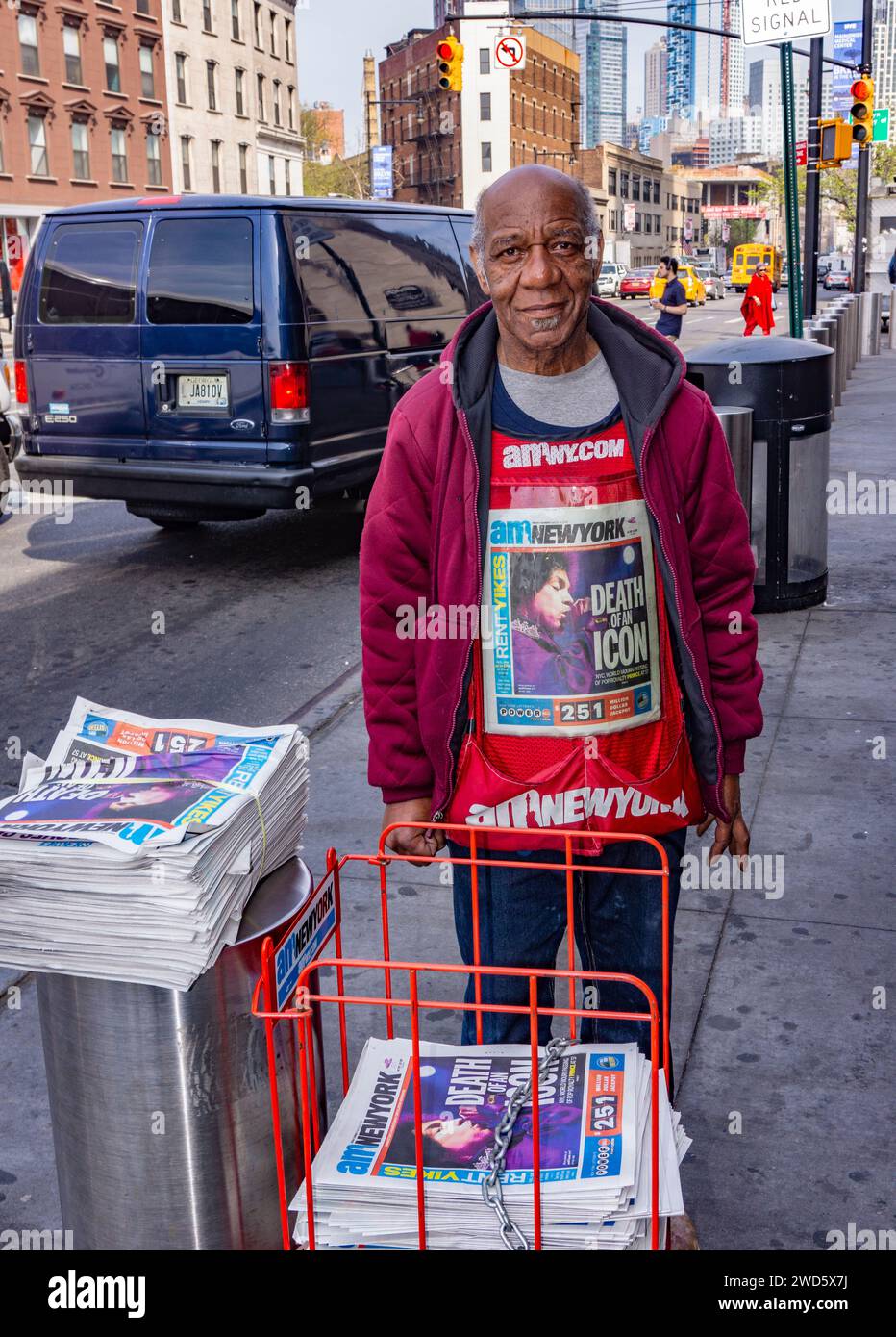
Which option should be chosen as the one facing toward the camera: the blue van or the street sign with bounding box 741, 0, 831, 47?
the street sign

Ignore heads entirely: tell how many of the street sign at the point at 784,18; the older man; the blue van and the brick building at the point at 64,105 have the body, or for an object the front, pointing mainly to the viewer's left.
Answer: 0

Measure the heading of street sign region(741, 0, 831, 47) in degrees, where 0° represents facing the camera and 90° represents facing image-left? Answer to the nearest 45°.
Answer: approximately 0°

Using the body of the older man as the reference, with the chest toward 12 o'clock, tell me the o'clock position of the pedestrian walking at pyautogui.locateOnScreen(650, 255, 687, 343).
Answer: The pedestrian walking is roughly at 6 o'clock from the older man.

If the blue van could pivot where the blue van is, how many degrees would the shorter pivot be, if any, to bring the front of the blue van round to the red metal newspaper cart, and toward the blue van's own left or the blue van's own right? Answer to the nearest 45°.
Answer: approximately 135° to the blue van's own right

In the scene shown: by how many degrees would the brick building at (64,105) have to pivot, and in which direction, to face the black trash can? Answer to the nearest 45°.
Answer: approximately 45° to its right

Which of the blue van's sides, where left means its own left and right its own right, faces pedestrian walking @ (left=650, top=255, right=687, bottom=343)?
front
